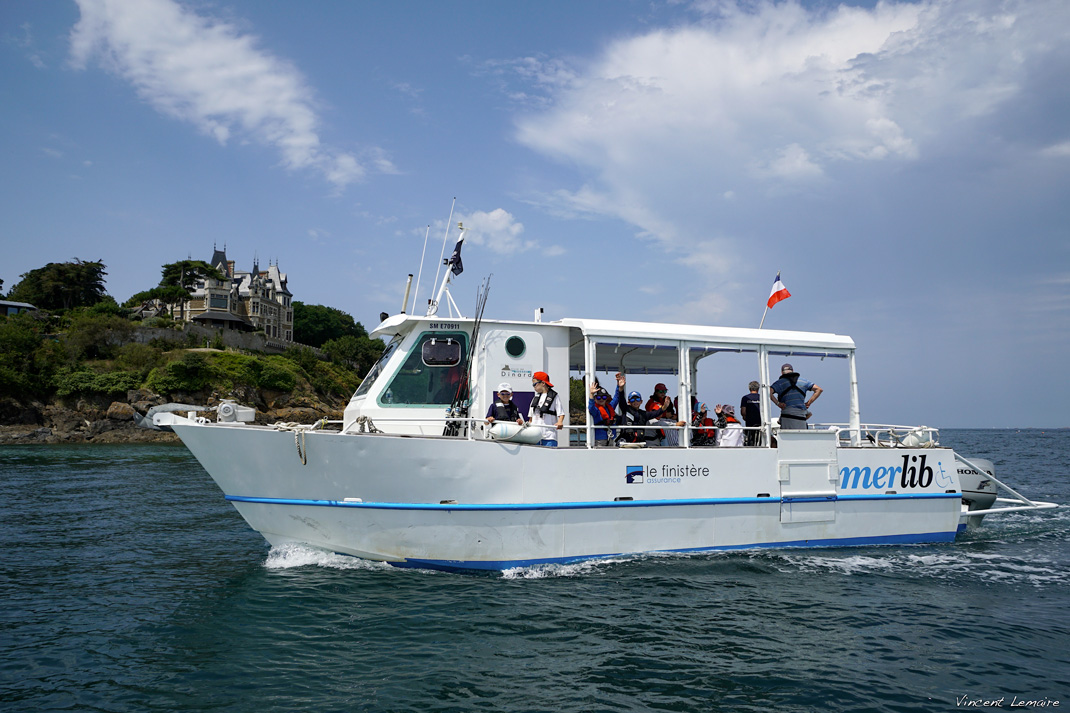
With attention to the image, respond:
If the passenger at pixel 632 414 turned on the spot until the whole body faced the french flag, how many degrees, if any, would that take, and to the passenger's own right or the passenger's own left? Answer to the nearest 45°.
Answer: approximately 135° to the passenger's own left

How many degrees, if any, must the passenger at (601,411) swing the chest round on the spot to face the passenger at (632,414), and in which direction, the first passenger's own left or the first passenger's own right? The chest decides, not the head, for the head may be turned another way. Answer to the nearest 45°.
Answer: approximately 135° to the first passenger's own left

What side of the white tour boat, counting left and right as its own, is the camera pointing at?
left

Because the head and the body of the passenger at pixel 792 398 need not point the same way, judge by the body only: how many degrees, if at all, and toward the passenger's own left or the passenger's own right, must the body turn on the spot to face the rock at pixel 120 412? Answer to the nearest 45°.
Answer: approximately 45° to the passenger's own left

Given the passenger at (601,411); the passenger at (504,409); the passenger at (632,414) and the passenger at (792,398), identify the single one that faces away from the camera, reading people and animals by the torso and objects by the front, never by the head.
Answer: the passenger at (792,398)

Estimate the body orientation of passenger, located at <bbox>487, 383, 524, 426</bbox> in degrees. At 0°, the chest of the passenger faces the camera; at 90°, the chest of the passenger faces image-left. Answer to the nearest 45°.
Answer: approximately 0°

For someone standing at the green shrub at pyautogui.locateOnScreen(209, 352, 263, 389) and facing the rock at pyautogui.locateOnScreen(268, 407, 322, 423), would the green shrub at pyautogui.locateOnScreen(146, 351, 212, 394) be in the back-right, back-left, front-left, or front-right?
back-right

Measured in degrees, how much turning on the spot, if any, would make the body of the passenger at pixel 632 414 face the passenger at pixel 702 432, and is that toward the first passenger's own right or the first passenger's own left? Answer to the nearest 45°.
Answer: approximately 135° to the first passenger's own left

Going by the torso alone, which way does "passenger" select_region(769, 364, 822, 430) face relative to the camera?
away from the camera

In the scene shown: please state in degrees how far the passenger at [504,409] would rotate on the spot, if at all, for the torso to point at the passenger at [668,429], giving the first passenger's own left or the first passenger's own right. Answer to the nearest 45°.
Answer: approximately 135° to the first passenger's own left
